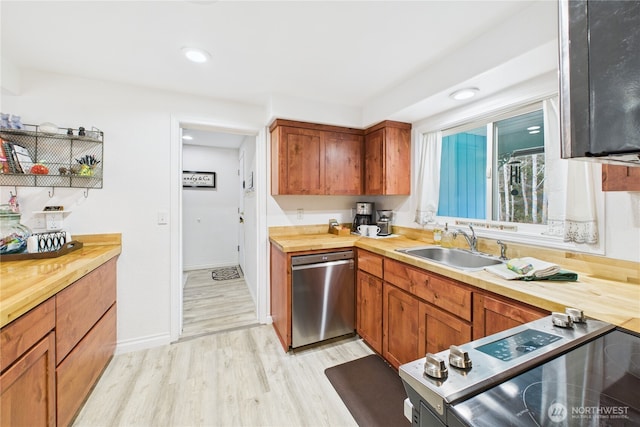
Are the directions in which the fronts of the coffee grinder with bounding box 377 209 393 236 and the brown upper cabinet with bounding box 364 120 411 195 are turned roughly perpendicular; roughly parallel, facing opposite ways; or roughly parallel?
roughly parallel

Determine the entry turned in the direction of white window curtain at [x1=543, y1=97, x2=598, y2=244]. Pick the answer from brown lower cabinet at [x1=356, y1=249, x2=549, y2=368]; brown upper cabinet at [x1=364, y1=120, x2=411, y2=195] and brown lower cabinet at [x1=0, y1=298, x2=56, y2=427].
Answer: brown lower cabinet at [x1=0, y1=298, x2=56, y2=427]

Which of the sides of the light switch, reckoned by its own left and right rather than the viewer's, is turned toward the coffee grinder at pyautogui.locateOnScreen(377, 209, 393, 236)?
left

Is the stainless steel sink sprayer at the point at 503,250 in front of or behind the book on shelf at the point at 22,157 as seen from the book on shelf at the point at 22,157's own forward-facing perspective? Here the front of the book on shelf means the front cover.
in front

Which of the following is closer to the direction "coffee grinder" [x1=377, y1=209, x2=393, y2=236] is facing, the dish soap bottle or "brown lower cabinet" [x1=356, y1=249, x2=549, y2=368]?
the brown lower cabinet

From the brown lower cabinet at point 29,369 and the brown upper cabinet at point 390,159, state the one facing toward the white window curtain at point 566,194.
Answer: the brown lower cabinet

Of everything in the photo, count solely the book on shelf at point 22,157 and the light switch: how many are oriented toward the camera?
2

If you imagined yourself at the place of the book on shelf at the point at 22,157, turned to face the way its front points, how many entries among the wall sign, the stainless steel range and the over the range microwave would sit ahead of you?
2

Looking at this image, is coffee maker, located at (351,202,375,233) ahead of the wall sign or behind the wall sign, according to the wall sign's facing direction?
ahead

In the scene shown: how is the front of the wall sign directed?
toward the camera

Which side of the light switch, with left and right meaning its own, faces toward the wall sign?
back

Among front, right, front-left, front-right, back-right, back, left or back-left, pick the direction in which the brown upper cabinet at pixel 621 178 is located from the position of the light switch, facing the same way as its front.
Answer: front-left

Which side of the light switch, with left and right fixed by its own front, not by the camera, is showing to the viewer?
front

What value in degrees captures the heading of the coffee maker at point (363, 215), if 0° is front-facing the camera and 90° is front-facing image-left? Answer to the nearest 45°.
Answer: approximately 45°

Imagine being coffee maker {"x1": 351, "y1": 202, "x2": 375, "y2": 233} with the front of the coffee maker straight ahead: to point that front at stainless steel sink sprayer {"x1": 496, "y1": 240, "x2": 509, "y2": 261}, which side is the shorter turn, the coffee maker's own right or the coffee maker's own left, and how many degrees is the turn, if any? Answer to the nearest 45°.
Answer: approximately 90° to the coffee maker's own left

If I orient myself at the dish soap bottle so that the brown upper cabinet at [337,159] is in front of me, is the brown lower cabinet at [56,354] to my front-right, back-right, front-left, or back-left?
front-left
